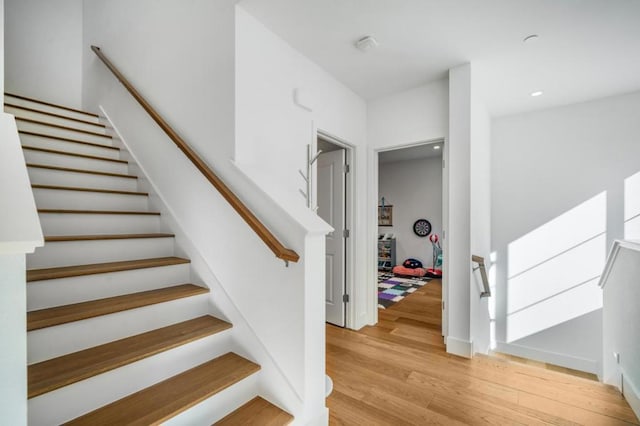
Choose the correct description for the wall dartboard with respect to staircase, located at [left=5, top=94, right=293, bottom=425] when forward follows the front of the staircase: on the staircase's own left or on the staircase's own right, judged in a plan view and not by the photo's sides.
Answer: on the staircase's own left

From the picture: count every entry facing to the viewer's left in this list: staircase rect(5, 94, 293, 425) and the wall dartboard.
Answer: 0

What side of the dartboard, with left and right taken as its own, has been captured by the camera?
front

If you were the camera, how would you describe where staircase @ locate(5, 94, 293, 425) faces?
facing the viewer and to the right of the viewer

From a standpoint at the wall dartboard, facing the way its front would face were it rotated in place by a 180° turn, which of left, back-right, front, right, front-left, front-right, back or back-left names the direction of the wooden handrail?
back

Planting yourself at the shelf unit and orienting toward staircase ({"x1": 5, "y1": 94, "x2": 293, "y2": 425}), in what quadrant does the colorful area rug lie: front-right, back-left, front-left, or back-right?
front-left

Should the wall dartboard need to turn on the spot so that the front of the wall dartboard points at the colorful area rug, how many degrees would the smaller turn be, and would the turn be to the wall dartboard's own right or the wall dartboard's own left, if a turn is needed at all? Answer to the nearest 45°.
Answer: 0° — it already faces it

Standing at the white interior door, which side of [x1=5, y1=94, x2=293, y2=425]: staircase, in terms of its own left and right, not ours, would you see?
left

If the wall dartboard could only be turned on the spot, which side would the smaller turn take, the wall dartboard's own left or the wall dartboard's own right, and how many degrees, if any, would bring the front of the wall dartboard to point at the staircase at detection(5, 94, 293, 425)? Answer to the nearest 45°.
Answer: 0° — it already faces it

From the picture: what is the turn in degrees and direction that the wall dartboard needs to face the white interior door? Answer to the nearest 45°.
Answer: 0° — it already faces it

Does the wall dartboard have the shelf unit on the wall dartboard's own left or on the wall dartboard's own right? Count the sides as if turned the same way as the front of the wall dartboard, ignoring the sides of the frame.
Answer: on the wall dartboard's own right
